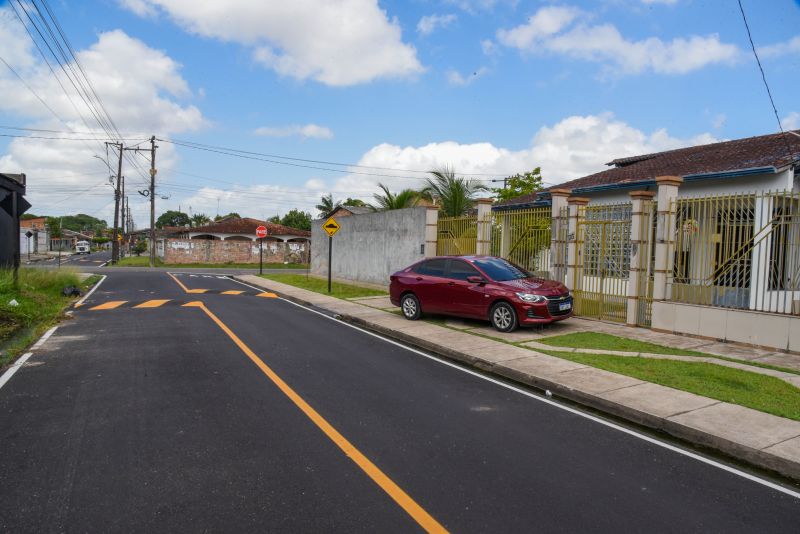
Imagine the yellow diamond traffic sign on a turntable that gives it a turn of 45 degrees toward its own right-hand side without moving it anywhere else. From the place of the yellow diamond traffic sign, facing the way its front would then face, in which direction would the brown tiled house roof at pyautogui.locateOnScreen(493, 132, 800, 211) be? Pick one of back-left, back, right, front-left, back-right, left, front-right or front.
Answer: left

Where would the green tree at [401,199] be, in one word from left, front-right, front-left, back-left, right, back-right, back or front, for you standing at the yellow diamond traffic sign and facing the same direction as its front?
back-left

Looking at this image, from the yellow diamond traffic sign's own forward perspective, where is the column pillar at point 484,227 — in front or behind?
in front

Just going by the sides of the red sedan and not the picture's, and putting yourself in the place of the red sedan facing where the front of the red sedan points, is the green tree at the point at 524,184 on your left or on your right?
on your left

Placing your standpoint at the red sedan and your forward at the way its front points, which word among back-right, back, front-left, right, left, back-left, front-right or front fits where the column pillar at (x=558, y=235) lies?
left

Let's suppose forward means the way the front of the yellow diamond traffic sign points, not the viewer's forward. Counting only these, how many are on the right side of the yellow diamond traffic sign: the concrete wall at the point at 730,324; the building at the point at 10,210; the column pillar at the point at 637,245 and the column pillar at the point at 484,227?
1

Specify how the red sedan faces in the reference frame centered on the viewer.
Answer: facing the viewer and to the right of the viewer

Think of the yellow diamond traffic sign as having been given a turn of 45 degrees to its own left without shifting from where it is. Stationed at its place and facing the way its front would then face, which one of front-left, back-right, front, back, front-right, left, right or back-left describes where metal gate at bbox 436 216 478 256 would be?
front

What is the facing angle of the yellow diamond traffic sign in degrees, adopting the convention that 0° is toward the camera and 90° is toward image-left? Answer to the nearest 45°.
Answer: approximately 0°

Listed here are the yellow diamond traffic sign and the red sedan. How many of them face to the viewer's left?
0

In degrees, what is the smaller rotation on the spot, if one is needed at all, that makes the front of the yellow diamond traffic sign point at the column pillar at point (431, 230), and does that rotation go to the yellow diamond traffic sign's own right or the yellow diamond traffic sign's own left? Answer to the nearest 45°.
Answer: approximately 45° to the yellow diamond traffic sign's own left

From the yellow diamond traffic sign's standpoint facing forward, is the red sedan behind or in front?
in front

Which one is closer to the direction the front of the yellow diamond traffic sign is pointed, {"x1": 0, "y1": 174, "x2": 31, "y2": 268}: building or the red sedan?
the red sedan
